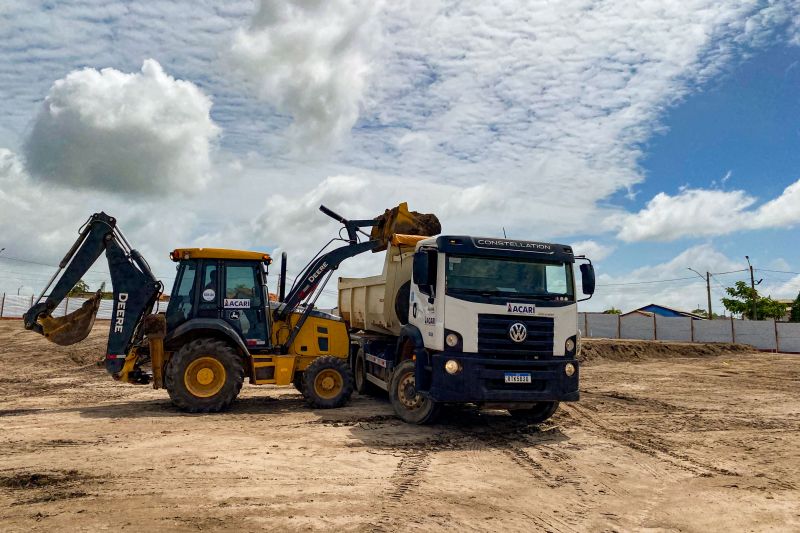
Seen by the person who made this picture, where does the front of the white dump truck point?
facing the viewer and to the right of the viewer

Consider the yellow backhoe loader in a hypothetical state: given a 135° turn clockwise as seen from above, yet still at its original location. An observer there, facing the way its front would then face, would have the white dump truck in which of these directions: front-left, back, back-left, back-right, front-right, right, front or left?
left

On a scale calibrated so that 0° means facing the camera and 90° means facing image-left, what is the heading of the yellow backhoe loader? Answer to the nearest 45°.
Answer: approximately 270°
